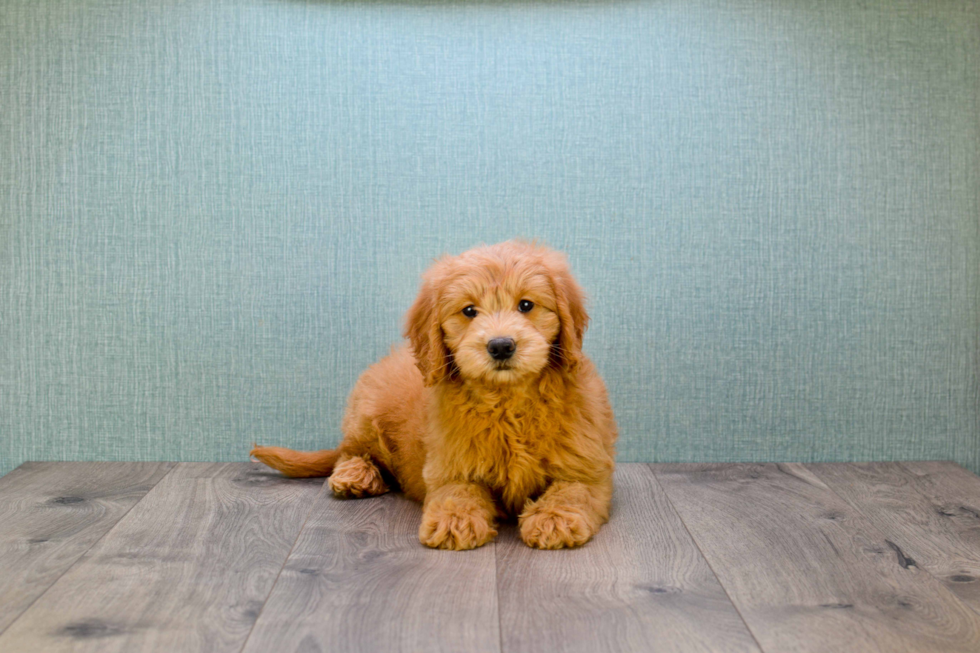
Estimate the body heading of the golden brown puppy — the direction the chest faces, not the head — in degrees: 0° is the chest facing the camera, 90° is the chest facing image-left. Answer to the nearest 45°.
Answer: approximately 315°
